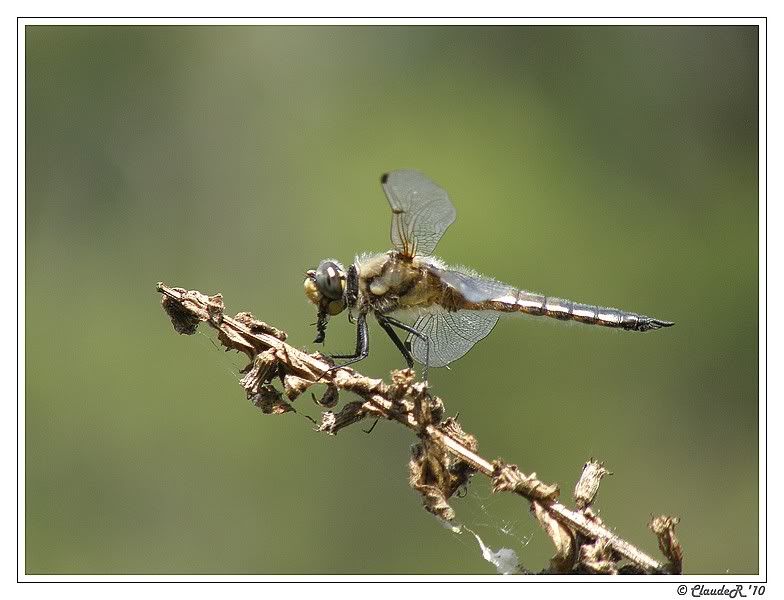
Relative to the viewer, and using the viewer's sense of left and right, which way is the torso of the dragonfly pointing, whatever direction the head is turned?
facing to the left of the viewer
